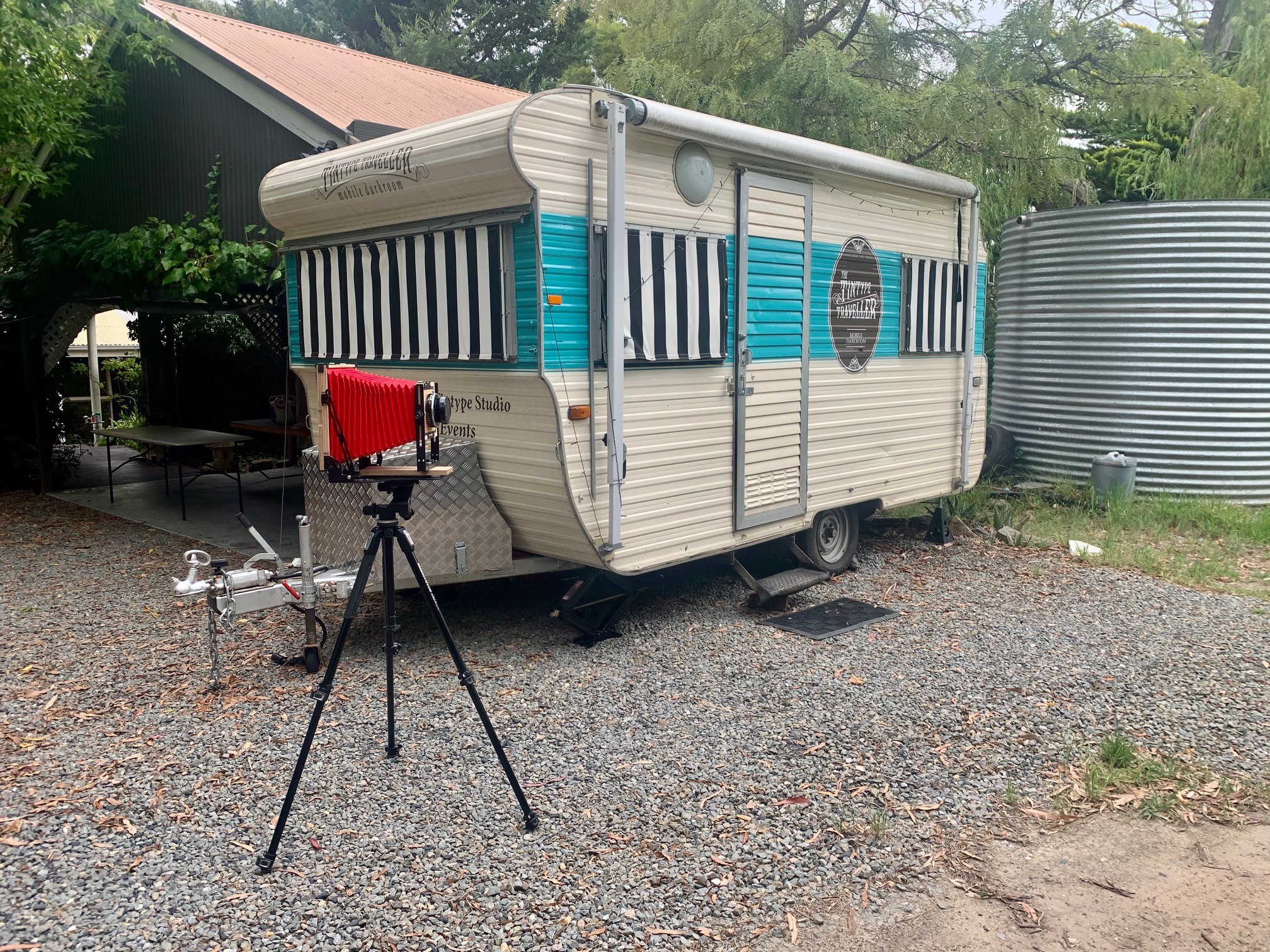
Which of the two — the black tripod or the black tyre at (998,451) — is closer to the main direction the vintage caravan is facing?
the black tripod

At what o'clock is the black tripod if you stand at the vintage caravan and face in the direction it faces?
The black tripod is roughly at 11 o'clock from the vintage caravan.

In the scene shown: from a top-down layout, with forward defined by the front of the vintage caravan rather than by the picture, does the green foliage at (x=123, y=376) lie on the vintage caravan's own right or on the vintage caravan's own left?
on the vintage caravan's own right

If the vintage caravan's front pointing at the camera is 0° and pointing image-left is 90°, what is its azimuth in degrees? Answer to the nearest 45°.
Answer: approximately 45°

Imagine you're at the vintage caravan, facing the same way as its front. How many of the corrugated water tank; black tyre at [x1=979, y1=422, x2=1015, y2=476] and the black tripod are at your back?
2

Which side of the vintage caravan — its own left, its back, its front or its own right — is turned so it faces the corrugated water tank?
back

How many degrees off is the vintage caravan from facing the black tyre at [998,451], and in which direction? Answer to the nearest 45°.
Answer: approximately 180°
